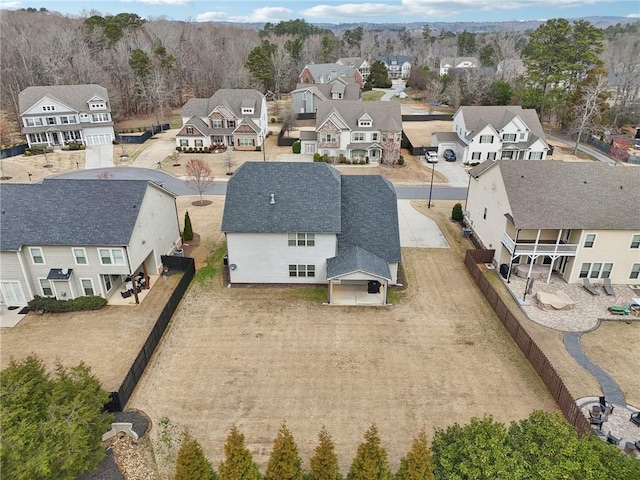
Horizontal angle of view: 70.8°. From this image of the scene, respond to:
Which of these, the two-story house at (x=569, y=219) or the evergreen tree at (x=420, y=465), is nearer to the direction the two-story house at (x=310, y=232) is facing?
the two-story house

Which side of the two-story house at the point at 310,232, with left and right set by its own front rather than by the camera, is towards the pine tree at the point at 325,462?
back

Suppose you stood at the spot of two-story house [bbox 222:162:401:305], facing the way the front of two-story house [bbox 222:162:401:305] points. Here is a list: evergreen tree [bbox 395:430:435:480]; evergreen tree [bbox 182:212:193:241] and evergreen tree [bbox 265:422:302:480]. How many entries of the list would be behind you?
2

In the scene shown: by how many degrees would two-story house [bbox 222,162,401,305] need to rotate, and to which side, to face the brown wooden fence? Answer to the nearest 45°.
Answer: approximately 135° to its right

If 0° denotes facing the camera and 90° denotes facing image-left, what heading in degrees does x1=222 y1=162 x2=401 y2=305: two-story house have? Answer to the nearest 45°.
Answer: approximately 180°

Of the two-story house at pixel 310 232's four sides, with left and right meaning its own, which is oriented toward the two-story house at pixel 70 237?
left

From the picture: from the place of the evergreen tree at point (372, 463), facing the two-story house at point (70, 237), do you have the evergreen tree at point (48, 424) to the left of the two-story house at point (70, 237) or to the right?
left

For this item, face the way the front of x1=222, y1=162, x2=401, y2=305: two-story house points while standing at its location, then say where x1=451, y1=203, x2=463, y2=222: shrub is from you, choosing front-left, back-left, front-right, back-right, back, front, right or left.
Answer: front-right

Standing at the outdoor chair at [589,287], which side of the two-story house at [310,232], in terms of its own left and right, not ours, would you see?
right

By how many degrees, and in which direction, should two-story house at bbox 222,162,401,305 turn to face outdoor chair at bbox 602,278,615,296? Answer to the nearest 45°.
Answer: approximately 90° to its right

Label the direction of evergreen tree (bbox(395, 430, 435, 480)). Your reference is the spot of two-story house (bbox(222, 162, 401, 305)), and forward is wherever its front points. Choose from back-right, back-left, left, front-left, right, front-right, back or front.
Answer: back

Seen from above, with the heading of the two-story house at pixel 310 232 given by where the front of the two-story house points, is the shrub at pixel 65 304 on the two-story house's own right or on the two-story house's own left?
on the two-story house's own left
